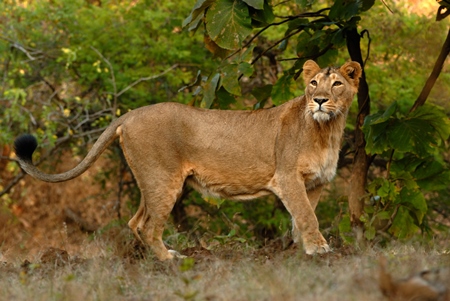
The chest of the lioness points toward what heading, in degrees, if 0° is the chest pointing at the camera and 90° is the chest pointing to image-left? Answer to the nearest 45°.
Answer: approximately 270°

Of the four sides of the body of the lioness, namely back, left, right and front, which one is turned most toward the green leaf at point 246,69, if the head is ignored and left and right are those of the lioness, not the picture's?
left

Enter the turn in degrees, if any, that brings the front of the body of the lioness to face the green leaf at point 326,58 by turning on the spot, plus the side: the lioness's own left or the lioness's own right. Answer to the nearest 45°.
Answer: approximately 45° to the lioness's own left

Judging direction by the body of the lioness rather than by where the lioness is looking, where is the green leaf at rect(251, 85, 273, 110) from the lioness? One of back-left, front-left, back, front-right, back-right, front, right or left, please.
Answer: left

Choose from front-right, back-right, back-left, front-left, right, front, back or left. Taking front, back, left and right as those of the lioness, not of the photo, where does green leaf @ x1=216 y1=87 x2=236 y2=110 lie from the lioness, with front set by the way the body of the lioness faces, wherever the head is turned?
left
